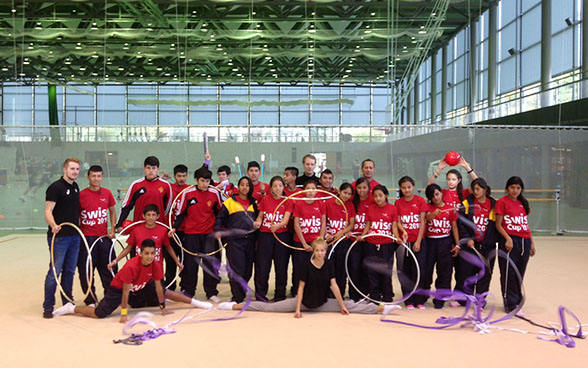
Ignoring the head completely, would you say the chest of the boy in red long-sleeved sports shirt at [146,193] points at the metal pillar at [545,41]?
no

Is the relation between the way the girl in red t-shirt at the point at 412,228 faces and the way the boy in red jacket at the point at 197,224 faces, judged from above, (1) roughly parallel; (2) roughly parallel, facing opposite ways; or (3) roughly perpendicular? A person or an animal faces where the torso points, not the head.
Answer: roughly parallel

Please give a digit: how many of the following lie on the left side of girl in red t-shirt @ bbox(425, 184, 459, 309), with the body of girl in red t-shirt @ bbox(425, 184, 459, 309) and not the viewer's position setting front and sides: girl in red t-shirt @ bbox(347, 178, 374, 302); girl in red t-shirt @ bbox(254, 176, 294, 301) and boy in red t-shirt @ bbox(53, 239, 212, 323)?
0

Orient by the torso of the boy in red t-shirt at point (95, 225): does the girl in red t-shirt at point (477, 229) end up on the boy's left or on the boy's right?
on the boy's left

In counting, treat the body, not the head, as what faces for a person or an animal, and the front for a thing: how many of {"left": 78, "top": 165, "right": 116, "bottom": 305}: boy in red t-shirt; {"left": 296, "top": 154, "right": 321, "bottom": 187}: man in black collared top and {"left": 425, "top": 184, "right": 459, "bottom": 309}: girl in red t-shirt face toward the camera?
3

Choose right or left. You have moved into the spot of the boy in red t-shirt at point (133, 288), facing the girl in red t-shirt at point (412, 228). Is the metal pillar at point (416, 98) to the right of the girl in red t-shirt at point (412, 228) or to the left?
left

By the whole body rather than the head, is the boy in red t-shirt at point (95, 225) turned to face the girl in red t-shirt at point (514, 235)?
no

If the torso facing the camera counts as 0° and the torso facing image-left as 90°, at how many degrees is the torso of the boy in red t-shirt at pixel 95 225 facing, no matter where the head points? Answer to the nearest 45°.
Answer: approximately 0°

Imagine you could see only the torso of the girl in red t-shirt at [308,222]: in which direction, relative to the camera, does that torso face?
toward the camera

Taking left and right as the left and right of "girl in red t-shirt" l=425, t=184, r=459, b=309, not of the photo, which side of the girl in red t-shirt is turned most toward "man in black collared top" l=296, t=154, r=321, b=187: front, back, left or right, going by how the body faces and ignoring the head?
right

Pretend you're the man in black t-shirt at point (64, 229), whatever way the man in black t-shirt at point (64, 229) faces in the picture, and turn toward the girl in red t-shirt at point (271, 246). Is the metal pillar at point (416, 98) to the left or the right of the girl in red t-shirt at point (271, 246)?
left

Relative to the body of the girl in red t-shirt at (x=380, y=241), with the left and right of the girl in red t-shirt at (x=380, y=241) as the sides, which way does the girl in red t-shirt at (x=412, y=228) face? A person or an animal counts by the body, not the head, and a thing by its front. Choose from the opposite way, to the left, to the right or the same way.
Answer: the same way

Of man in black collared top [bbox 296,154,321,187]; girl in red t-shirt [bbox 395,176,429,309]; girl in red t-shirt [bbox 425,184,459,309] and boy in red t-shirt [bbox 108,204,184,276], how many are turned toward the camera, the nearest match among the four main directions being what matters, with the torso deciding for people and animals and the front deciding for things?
4

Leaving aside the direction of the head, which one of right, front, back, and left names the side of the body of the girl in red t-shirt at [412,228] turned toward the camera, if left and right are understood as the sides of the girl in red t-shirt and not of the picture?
front

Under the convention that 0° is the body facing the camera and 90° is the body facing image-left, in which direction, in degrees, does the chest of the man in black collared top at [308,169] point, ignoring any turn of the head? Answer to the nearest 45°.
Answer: approximately 0°

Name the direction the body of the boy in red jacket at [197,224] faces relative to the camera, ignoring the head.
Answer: toward the camera

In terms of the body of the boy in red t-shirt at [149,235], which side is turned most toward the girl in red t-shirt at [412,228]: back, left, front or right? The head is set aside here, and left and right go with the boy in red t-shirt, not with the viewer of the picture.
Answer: left

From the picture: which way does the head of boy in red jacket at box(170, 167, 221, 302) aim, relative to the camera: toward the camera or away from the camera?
toward the camera

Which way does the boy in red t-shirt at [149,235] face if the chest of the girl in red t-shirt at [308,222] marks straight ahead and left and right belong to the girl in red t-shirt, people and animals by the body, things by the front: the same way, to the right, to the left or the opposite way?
the same way

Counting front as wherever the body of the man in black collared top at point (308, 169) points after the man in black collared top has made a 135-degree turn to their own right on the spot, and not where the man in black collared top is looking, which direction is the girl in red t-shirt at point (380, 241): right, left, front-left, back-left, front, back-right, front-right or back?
back

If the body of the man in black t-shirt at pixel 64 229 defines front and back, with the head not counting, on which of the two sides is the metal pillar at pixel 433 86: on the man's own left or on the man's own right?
on the man's own left

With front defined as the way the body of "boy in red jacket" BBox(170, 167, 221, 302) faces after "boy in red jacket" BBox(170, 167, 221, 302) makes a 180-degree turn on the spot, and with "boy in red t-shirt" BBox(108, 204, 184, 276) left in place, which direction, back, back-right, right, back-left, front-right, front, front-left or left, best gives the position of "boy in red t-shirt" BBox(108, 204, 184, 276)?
back-left
